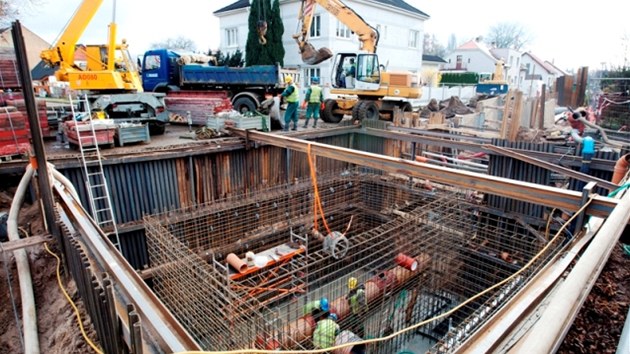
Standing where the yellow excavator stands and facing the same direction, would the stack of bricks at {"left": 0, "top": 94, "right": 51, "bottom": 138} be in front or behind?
in front

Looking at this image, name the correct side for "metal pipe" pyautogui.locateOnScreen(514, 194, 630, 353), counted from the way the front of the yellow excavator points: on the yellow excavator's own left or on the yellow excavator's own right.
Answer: on the yellow excavator's own left

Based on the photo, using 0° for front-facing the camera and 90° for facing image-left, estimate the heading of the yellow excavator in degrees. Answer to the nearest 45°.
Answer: approximately 90°

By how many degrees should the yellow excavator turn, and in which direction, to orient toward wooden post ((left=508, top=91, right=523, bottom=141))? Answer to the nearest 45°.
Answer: approximately 180°

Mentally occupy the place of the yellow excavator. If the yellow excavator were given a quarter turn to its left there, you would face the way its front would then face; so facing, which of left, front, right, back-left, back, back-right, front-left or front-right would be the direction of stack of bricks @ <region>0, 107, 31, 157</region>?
front-right

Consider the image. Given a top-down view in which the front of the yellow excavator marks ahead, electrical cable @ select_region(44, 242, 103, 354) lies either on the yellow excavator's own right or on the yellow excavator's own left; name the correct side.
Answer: on the yellow excavator's own left

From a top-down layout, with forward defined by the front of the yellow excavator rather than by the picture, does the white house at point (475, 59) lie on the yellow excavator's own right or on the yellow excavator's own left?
on the yellow excavator's own right

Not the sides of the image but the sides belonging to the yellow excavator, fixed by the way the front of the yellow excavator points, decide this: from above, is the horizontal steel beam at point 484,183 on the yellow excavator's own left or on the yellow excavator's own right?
on the yellow excavator's own left

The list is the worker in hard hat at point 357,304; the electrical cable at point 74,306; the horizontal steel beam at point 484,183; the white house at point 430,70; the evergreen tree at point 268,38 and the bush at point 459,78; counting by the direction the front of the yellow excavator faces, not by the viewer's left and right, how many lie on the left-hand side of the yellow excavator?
3

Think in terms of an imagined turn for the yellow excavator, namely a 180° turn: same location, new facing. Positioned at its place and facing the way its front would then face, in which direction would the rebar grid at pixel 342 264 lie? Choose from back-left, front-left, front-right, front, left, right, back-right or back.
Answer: right

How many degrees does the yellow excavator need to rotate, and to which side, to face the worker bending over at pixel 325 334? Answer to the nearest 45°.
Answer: approximately 90° to its left
